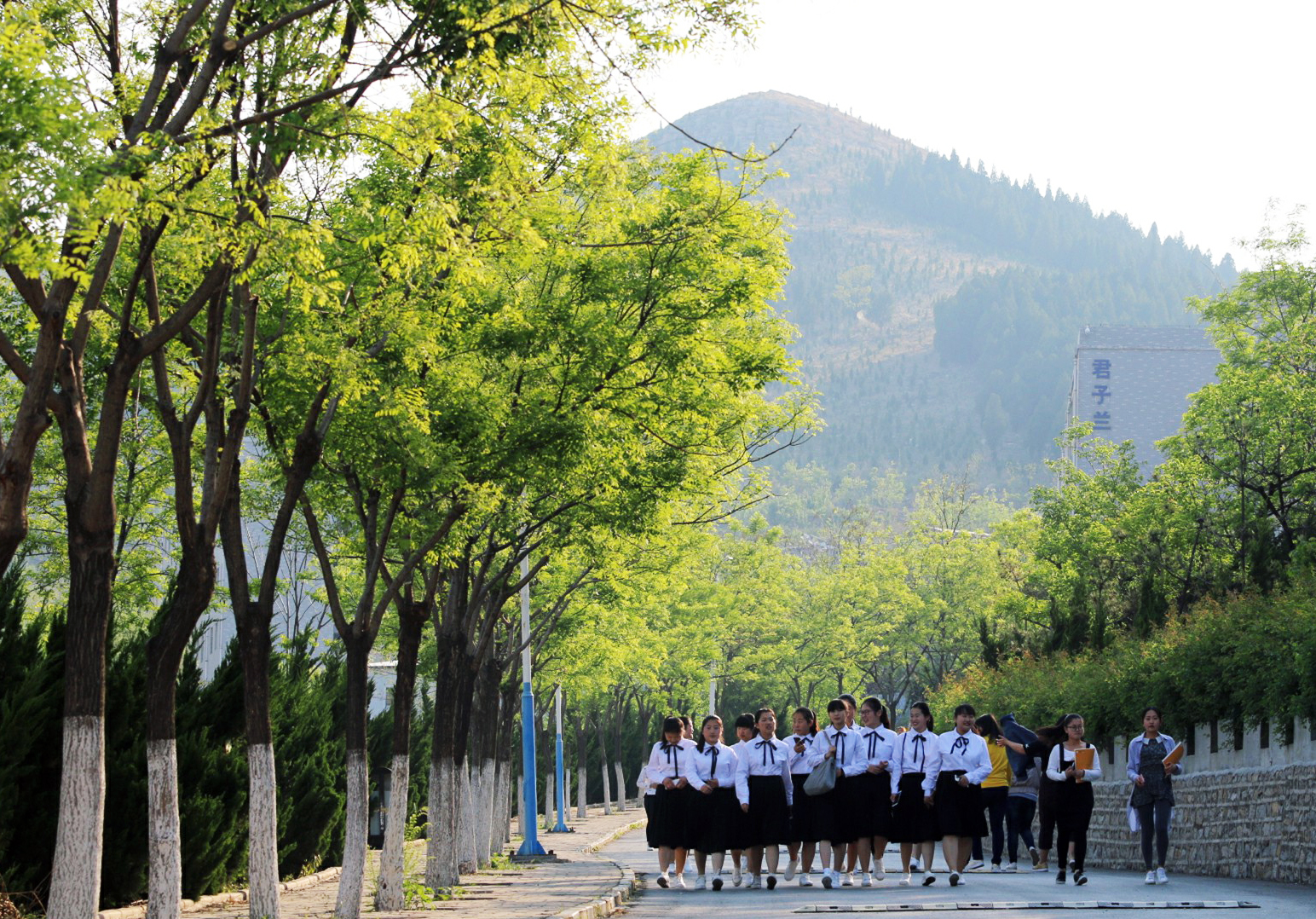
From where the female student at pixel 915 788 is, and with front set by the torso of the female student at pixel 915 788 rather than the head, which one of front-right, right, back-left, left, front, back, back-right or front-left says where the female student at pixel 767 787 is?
right

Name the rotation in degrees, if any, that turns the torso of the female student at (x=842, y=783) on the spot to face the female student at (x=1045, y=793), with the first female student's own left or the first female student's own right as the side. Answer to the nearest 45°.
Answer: approximately 135° to the first female student's own left

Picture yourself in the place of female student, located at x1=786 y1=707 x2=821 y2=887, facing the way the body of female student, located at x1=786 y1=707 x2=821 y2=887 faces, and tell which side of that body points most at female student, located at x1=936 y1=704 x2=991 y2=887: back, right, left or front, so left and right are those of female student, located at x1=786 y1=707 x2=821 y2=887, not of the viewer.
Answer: left

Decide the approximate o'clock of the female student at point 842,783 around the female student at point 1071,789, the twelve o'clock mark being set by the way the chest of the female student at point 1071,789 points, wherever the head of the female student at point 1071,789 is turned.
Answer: the female student at point 842,783 is roughly at 3 o'clock from the female student at point 1071,789.

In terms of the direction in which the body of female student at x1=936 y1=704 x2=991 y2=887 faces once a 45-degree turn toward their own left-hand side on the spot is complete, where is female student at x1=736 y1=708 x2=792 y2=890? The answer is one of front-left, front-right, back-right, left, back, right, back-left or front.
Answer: back-right
